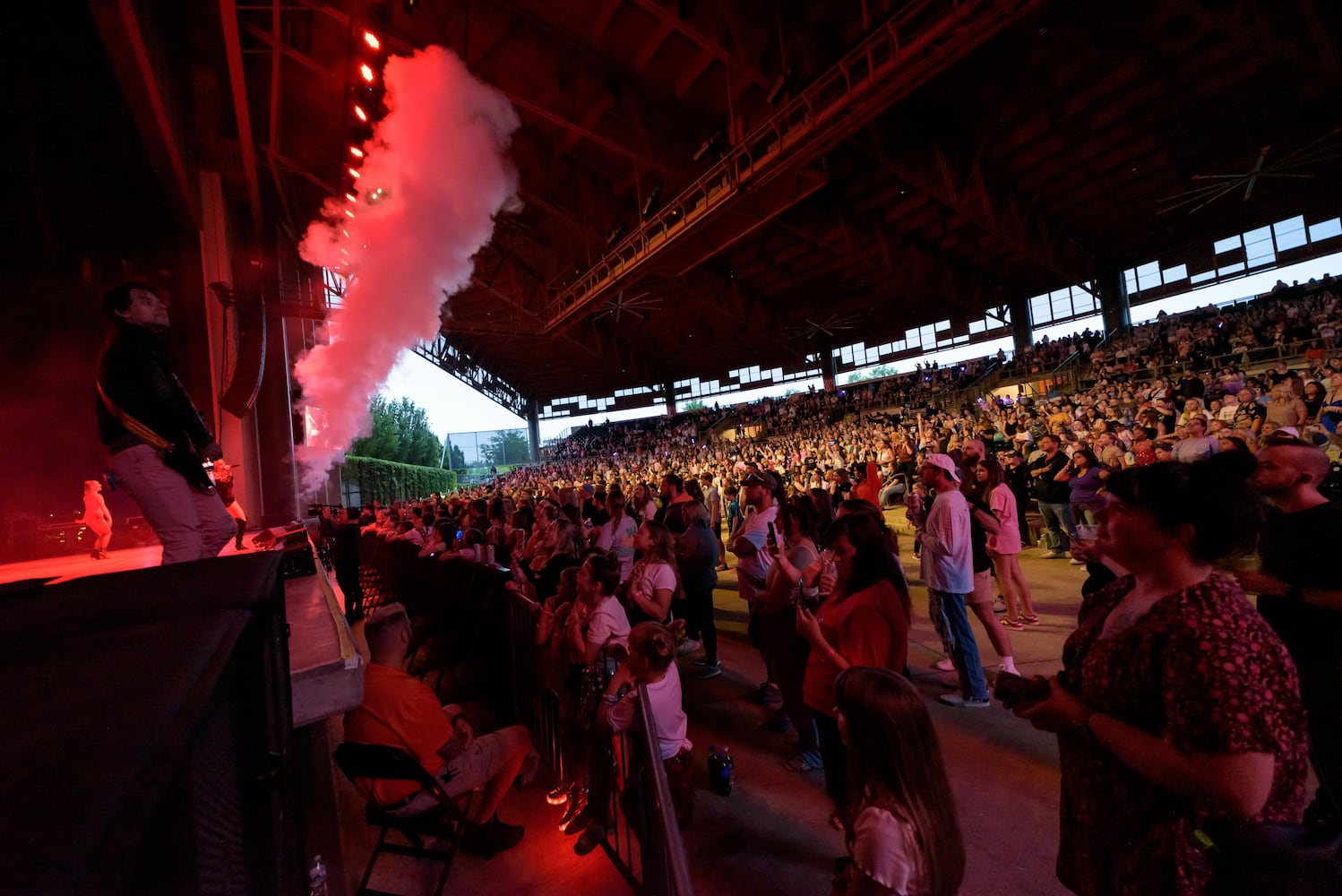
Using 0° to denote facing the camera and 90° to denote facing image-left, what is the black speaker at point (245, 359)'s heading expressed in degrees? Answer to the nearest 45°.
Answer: approximately 270°

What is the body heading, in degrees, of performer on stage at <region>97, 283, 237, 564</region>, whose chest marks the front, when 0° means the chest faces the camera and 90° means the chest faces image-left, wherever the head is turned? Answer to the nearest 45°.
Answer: approximately 270°

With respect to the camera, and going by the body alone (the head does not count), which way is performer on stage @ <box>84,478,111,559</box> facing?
to the viewer's right

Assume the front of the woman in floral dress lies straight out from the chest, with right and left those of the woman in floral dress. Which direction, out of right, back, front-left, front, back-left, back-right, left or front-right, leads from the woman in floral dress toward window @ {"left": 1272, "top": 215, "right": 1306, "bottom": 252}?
right

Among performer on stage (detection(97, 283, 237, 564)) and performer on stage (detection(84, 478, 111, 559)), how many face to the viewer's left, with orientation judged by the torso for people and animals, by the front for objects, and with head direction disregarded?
0

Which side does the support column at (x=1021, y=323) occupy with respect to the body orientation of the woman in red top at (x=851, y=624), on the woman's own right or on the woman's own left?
on the woman's own right

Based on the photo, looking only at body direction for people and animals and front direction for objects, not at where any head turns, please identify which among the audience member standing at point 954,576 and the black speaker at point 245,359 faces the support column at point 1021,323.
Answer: the black speaker

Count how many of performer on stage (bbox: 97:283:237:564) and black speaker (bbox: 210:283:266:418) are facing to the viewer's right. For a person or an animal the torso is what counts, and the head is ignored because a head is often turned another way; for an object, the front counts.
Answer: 2

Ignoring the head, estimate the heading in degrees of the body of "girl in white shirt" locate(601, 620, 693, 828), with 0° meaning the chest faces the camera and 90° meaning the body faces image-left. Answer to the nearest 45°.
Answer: approximately 90°

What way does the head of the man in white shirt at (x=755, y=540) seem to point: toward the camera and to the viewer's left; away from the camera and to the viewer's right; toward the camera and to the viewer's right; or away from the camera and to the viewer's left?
toward the camera and to the viewer's left

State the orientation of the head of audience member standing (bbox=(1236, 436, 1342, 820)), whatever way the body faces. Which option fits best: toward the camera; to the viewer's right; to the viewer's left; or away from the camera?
to the viewer's left

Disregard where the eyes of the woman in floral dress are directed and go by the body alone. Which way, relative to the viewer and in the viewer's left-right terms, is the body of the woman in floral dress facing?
facing to the left of the viewer

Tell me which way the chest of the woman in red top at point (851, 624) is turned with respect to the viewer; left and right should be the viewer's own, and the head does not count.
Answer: facing to the left of the viewer
